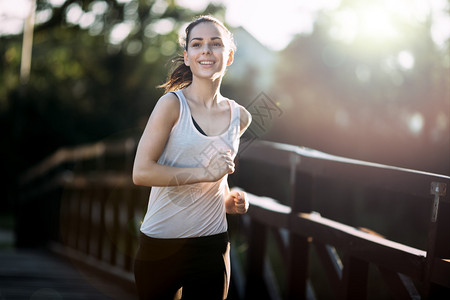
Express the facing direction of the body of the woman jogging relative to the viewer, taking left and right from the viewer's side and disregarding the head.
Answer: facing the viewer and to the right of the viewer
